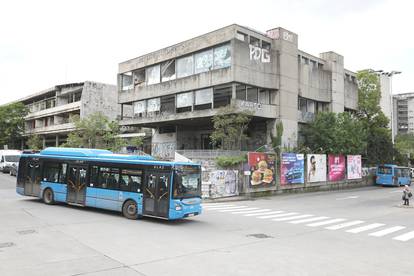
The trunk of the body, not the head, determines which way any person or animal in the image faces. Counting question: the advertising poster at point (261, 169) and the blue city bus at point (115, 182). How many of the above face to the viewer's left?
0

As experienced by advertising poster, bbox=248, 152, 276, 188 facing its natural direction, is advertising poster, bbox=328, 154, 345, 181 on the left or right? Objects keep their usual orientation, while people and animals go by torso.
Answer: on its left

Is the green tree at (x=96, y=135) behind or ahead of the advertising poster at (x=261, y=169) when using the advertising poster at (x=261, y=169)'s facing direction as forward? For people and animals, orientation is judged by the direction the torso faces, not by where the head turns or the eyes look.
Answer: behind

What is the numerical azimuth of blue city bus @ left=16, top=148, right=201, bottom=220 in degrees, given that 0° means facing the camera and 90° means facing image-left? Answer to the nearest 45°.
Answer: approximately 315°

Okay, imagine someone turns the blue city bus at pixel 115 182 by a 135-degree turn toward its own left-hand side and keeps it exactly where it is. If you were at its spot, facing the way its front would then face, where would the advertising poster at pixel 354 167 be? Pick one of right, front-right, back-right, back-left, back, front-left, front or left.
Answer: front-right

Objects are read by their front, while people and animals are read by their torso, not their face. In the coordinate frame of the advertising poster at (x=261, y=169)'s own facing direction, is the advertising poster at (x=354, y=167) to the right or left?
on its left

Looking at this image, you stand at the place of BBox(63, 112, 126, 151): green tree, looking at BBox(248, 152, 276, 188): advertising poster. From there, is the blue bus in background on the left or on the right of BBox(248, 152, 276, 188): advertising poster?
left

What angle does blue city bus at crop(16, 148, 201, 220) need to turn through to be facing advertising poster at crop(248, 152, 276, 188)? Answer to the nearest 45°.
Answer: approximately 90° to its left

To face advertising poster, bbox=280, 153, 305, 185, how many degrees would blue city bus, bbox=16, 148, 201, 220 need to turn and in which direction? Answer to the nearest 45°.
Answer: approximately 90° to its left

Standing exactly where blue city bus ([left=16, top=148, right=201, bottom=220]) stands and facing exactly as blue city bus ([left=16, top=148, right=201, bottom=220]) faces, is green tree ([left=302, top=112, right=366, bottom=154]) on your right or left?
on your left

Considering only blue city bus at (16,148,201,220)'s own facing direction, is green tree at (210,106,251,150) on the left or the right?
on its left

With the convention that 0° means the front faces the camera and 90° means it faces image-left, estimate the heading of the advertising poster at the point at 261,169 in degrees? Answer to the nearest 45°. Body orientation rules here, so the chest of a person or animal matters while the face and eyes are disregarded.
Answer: approximately 315°

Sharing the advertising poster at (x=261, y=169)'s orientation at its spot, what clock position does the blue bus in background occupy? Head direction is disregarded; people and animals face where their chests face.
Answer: The blue bus in background is roughly at 9 o'clock from the advertising poster.

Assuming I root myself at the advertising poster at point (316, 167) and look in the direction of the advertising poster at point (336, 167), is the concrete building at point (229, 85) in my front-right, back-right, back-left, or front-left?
back-left

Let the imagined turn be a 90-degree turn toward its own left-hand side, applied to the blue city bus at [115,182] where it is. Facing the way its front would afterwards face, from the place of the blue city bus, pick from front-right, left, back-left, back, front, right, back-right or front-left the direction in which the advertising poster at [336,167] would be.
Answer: front

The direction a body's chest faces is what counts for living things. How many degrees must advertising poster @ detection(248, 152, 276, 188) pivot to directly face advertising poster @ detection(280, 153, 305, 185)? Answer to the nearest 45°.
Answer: approximately 90° to its left
